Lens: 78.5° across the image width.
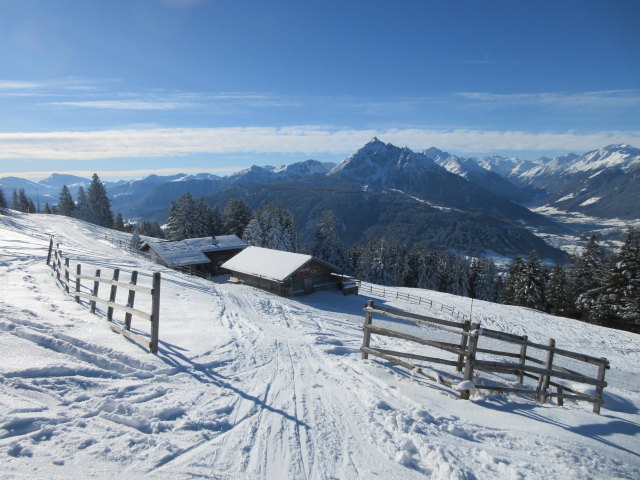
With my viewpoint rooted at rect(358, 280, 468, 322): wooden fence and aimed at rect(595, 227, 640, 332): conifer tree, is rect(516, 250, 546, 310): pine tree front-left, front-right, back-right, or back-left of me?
front-left

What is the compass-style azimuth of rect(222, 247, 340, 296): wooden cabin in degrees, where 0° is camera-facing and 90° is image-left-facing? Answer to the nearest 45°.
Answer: approximately 315°

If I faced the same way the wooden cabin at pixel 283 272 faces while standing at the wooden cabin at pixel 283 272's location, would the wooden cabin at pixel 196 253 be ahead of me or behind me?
behind

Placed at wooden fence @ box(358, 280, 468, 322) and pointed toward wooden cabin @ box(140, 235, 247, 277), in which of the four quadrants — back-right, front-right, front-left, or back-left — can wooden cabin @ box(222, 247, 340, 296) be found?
front-left

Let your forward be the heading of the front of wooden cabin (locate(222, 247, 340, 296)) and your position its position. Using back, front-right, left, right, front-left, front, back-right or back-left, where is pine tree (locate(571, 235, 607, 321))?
front-left

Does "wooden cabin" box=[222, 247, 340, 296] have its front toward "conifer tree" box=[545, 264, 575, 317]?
no

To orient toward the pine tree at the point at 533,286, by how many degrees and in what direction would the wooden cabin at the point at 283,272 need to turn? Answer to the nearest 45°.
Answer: approximately 45° to its left
